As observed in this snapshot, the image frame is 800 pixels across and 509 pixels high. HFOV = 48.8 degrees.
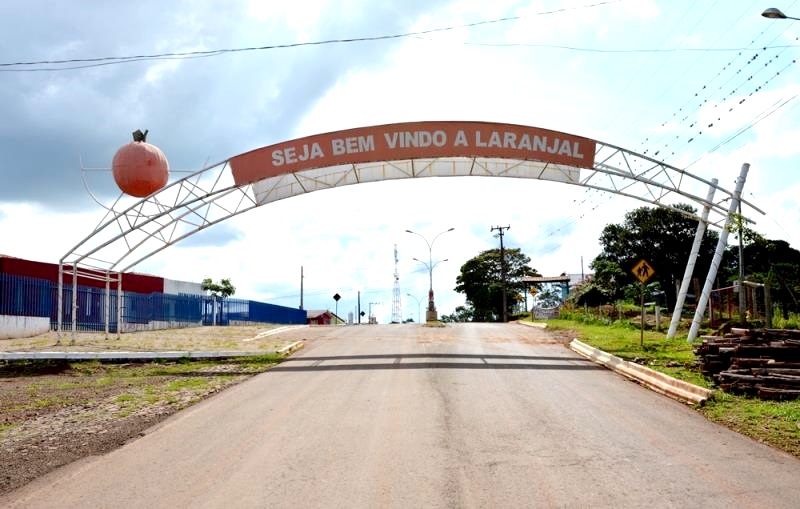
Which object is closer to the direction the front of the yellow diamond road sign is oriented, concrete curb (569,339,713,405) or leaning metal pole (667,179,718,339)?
the concrete curb

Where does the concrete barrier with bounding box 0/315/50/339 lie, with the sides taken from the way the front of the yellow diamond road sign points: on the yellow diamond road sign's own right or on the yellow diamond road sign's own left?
on the yellow diamond road sign's own right

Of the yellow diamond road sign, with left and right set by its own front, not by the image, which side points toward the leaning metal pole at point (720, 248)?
left

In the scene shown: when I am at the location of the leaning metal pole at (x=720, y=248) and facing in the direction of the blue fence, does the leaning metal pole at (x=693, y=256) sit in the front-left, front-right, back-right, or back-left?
front-right

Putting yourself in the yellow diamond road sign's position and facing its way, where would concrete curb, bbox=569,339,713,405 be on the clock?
The concrete curb is roughly at 12 o'clock from the yellow diamond road sign.

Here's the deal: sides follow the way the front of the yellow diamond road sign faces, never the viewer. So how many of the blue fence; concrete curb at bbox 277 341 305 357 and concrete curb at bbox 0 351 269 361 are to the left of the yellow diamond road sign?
0

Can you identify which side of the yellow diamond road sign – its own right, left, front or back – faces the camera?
front

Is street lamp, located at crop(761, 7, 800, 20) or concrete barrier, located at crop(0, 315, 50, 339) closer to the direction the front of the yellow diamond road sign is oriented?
the street lamp

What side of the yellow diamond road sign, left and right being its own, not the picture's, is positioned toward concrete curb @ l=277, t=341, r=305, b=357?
right

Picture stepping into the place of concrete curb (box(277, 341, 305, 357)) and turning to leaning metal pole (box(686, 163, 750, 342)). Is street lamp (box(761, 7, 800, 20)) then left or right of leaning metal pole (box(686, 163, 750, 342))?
right

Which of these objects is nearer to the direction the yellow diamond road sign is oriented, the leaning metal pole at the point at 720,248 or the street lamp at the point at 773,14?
the street lamp

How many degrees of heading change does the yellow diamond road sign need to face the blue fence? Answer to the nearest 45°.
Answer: approximately 90° to its right

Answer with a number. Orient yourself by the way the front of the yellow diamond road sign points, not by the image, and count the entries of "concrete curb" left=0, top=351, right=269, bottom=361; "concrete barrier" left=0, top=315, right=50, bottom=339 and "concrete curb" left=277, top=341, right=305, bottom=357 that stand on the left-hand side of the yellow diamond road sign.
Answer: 0
